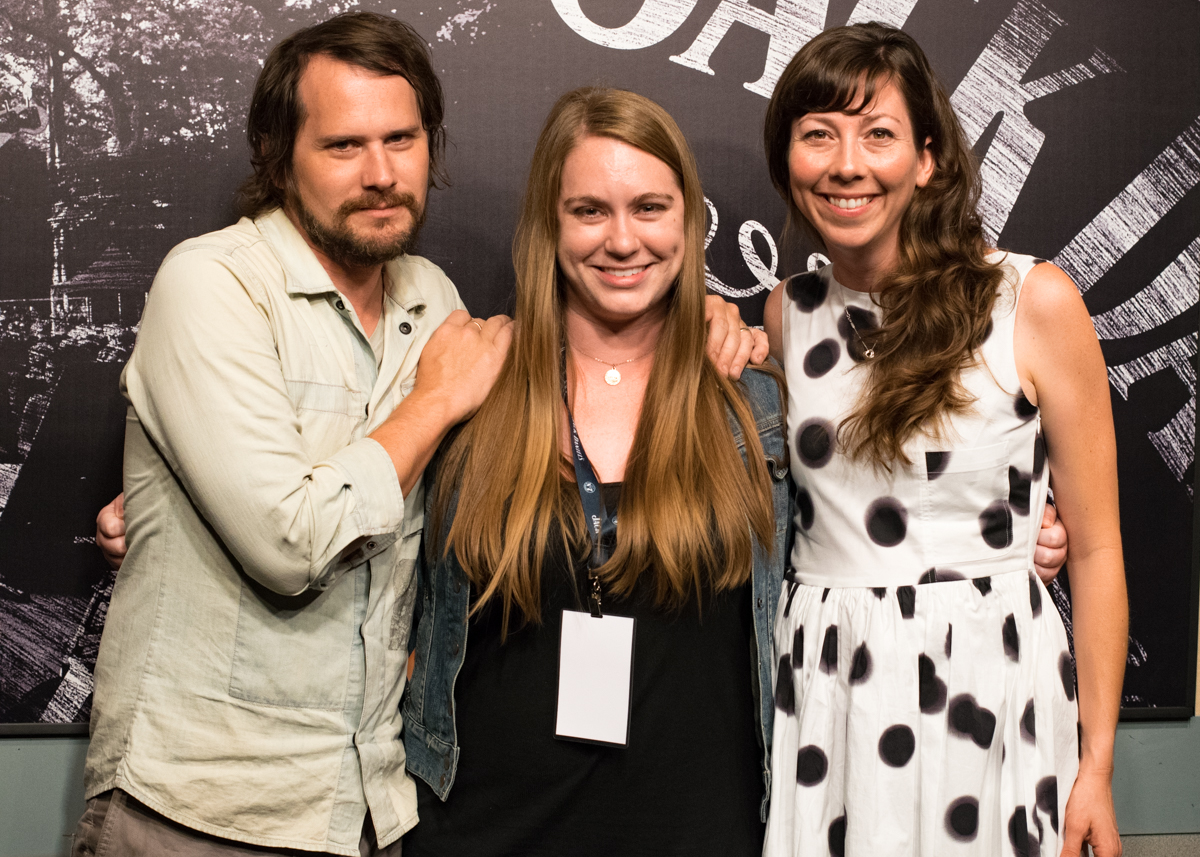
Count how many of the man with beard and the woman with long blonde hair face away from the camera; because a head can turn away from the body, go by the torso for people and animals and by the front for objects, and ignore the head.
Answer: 0

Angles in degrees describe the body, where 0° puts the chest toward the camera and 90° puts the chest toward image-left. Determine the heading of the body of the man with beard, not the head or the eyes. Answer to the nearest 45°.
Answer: approximately 315°

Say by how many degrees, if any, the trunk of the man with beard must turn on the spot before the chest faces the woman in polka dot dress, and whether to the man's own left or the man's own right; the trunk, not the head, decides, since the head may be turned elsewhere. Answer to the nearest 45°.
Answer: approximately 45° to the man's own left
